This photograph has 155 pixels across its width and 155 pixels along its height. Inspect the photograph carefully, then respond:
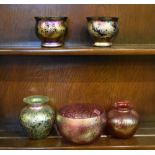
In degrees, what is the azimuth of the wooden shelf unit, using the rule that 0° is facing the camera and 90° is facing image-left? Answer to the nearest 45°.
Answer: approximately 0°
